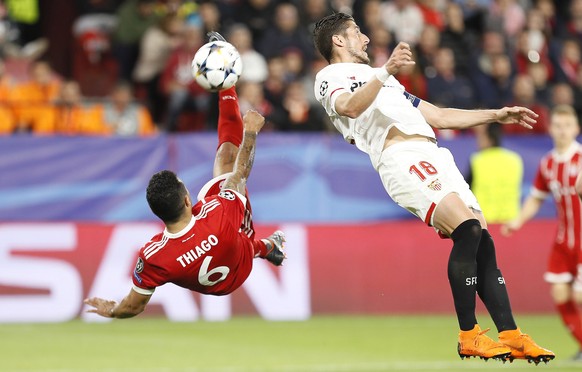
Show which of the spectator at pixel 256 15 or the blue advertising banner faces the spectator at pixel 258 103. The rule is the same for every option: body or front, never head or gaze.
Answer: the spectator at pixel 256 15

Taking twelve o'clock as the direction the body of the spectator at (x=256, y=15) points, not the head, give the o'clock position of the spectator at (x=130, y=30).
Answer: the spectator at (x=130, y=30) is roughly at 3 o'clock from the spectator at (x=256, y=15).

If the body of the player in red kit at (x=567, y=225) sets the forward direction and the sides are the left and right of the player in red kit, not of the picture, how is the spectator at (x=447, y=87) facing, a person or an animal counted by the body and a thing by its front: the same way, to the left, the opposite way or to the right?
the same way

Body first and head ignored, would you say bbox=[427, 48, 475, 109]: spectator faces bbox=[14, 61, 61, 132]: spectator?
no

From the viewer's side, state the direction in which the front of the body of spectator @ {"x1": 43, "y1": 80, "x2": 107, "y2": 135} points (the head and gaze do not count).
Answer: toward the camera

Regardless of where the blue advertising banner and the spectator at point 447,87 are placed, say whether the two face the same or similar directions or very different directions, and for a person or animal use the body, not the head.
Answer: same or similar directions

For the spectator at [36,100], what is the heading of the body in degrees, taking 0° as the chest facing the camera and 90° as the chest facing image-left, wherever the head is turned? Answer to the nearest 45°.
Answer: approximately 0°

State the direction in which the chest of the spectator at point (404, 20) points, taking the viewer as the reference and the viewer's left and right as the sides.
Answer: facing the viewer

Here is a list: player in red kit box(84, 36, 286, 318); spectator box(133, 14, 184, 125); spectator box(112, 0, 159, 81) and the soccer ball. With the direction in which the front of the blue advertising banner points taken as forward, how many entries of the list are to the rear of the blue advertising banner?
2

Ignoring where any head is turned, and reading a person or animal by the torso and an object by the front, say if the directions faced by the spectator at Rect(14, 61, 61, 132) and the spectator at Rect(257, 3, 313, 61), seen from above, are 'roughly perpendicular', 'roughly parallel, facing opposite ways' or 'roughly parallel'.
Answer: roughly parallel

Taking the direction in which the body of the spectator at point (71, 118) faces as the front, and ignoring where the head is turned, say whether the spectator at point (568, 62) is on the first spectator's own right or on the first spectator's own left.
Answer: on the first spectator's own left

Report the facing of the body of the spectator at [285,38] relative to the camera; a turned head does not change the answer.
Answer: toward the camera

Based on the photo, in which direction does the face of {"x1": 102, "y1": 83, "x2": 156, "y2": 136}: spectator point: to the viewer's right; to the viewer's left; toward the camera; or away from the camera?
toward the camera

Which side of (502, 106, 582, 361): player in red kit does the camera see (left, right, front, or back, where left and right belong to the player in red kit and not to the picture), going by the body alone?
front

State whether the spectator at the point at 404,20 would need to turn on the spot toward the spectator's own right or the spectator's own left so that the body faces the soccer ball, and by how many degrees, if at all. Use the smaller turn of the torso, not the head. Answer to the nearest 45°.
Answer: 0° — they already face it

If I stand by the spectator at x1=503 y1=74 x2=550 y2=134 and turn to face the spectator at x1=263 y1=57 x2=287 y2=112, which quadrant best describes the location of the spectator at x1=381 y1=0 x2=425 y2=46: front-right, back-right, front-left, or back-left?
front-right

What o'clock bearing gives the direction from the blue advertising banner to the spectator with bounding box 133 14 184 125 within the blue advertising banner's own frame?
The spectator is roughly at 6 o'clock from the blue advertising banner.
